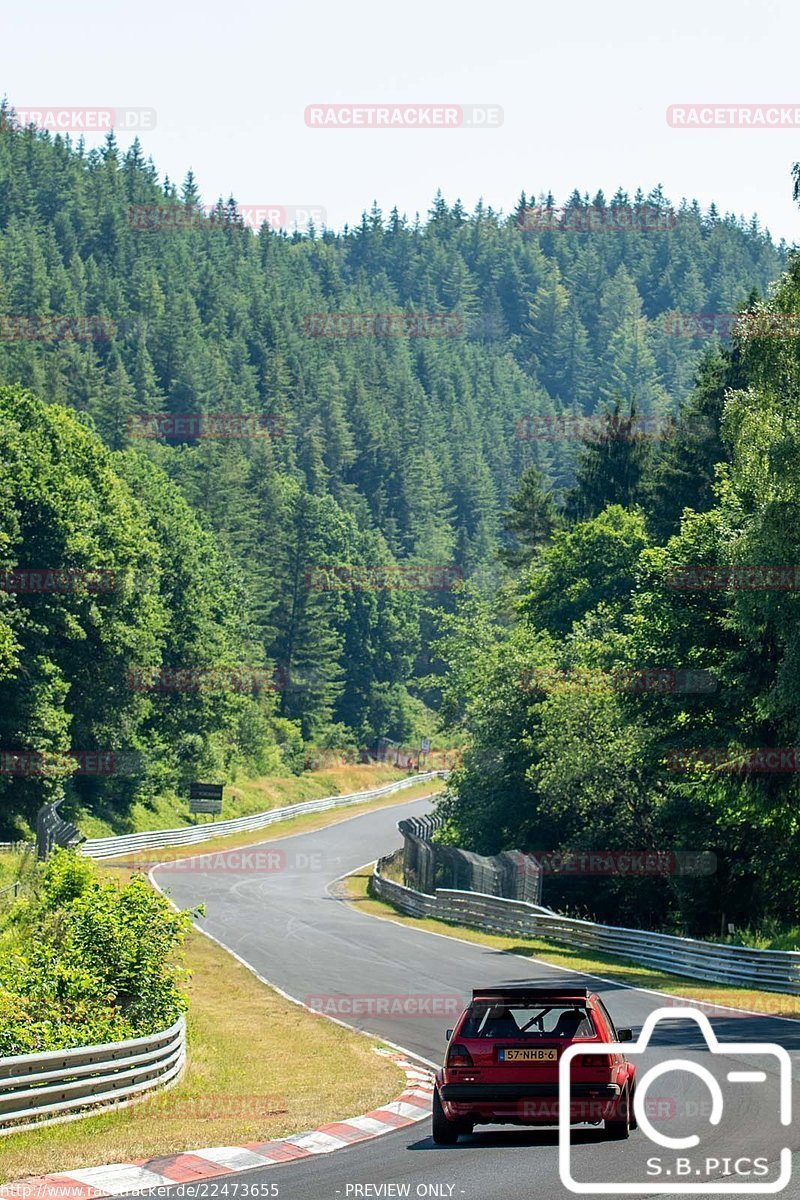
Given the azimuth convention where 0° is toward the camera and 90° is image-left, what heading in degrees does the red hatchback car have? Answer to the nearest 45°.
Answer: approximately 180°

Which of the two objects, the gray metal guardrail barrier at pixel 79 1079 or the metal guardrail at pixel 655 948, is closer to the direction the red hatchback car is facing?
the metal guardrail at pixel 655 948

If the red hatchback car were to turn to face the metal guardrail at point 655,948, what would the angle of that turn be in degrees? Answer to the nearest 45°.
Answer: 0° — it already faces it

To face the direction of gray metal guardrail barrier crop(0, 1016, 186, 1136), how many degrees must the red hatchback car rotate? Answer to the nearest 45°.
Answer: approximately 45° to its left
